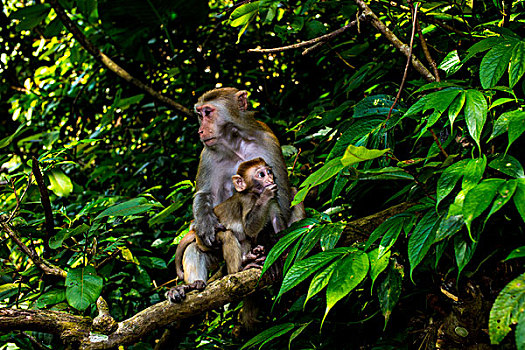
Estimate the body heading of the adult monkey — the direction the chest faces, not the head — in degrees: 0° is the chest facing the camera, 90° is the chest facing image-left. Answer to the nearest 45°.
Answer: approximately 45°

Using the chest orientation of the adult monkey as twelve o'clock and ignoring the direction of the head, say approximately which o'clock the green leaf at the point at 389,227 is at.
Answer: The green leaf is roughly at 10 o'clock from the adult monkey.

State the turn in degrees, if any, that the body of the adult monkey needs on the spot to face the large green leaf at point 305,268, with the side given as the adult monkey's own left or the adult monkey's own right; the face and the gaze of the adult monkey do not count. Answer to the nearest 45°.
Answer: approximately 45° to the adult monkey's own left

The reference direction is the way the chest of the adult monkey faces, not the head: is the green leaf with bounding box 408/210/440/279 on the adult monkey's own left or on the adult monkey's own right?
on the adult monkey's own left

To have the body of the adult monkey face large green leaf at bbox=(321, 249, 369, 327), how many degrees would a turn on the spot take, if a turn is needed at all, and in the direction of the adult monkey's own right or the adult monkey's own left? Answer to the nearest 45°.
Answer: approximately 45° to the adult monkey's own left
